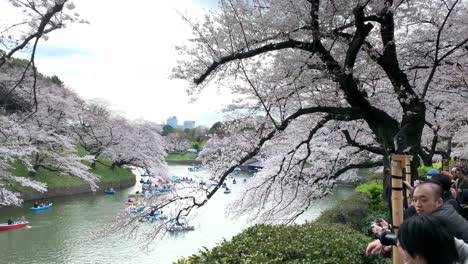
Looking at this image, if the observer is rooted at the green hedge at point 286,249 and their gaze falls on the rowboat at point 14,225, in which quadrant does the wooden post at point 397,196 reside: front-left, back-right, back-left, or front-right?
back-left

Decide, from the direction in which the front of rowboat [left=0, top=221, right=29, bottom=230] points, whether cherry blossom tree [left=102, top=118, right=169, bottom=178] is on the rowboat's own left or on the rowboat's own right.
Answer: on the rowboat's own left

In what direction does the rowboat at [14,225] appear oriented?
to the viewer's right

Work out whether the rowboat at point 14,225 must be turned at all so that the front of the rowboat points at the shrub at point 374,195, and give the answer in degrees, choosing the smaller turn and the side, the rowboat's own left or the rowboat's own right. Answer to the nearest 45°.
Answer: approximately 45° to the rowboat's own right

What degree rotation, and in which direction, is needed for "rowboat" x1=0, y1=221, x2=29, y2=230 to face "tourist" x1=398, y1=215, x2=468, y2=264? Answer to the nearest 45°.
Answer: approximately 90° to its right

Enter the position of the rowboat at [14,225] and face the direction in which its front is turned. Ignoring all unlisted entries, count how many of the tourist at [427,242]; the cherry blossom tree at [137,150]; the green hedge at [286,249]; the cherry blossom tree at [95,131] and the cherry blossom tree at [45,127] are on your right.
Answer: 2

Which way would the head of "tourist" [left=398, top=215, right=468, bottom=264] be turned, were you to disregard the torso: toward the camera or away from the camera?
away from the camera

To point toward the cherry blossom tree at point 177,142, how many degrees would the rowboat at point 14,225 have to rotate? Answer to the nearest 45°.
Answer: approximately 45° to its left
